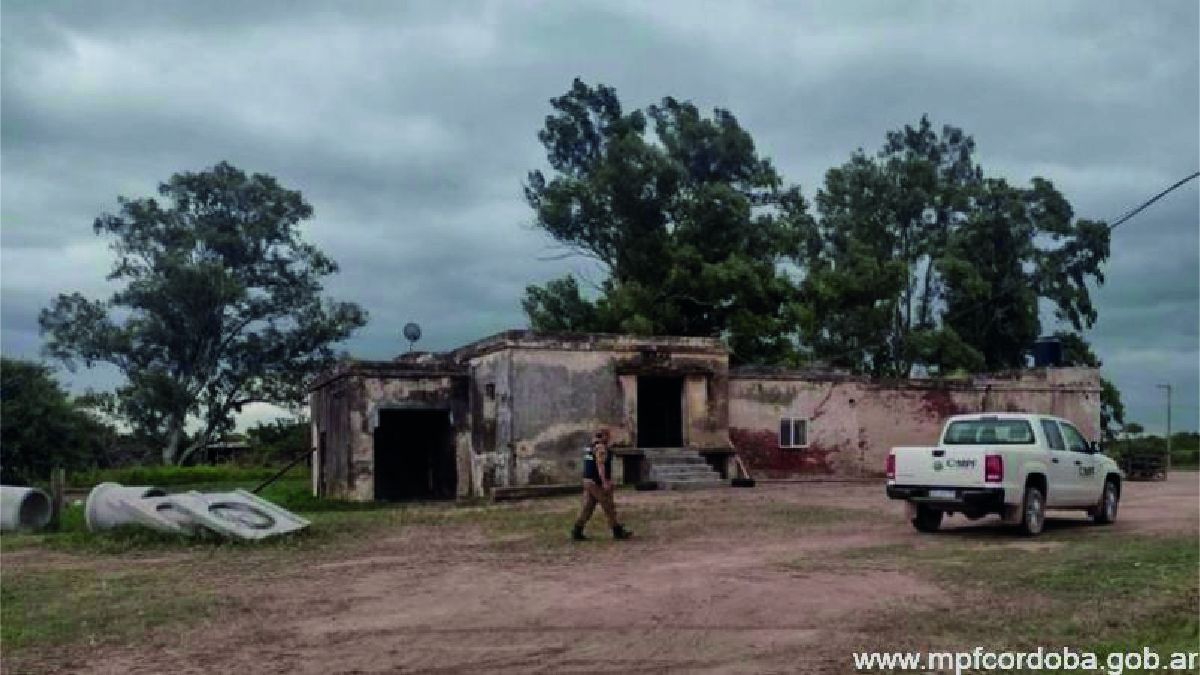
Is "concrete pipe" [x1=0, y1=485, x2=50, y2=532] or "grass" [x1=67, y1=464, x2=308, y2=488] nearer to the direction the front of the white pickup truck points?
the grass

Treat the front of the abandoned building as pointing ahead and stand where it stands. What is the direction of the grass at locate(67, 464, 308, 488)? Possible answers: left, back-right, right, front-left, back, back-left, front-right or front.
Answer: back-right

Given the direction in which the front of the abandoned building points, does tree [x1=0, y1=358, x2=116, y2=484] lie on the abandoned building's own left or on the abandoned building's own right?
on the abandoned building's own right

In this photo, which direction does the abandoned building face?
toward the camera

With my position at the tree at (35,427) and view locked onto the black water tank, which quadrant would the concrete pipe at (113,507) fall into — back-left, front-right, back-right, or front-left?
front-right

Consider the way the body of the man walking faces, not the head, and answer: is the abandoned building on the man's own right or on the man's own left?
on the man's own left

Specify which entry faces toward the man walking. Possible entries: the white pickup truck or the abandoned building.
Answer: the abandoned building

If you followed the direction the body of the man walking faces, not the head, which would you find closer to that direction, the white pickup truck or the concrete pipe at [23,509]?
the white pickup truck

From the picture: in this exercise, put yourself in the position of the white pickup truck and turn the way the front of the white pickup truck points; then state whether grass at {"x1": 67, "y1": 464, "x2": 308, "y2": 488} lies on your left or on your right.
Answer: on your left

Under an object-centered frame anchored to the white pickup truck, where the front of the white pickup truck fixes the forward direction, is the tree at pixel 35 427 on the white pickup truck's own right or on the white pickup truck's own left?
on the white pickup truck's own left

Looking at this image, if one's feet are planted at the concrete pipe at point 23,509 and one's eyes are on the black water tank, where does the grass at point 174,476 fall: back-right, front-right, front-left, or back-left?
front-left

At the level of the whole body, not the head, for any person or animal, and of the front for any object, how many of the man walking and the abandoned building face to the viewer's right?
1

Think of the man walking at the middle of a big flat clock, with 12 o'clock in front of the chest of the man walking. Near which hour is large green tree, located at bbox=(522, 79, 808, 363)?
The large green tree is roughly at 9 o'clock from the man walking.
